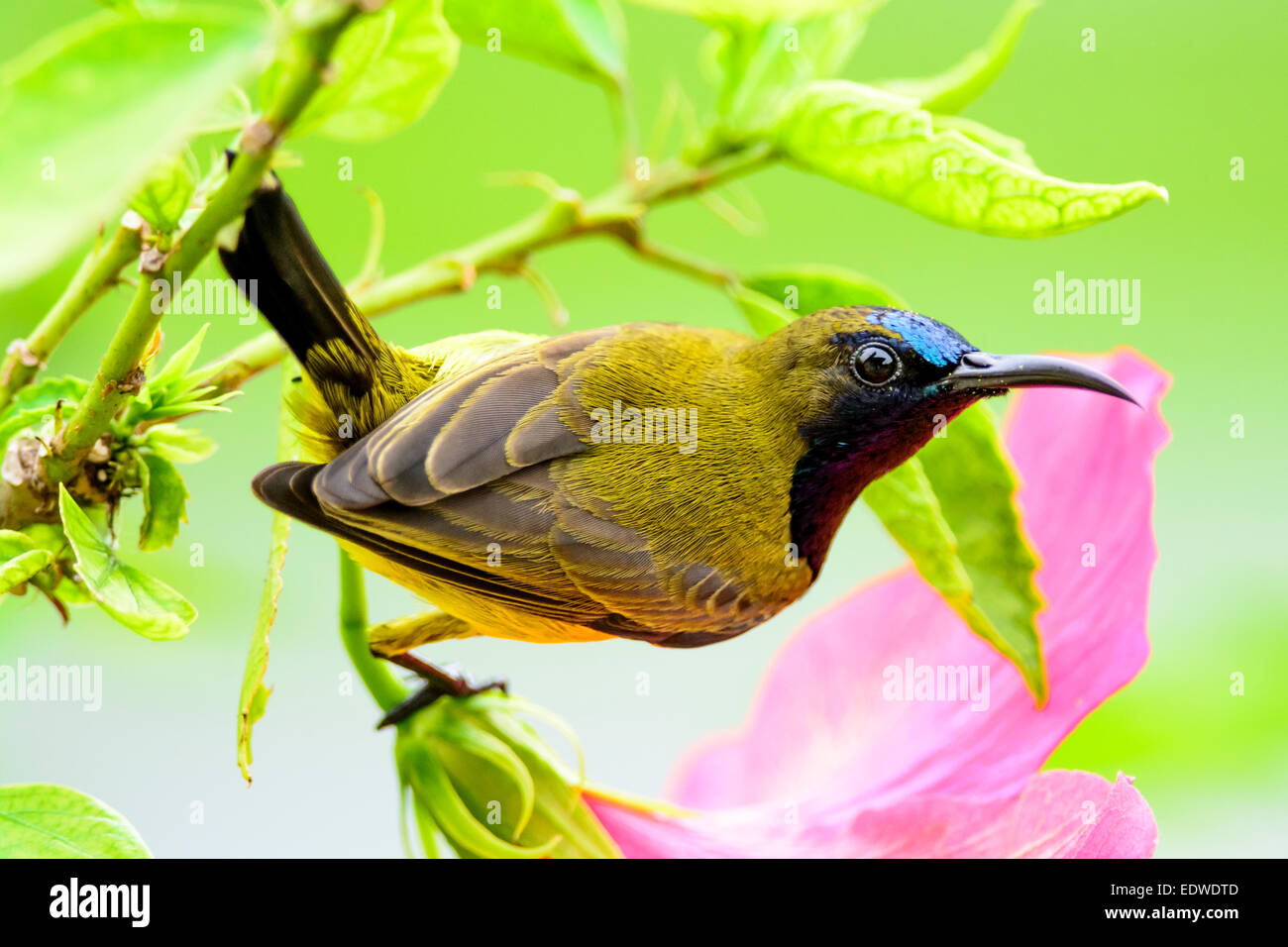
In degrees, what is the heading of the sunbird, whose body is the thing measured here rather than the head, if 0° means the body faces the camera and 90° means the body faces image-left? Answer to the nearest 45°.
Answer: approximately 270°
